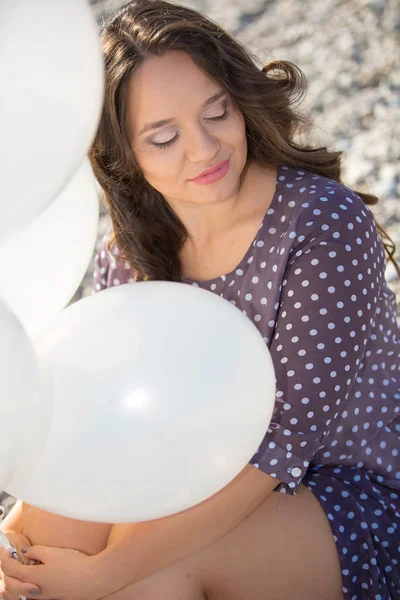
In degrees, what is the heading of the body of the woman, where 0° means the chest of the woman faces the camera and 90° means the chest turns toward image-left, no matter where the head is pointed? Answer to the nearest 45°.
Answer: approximately 45°
